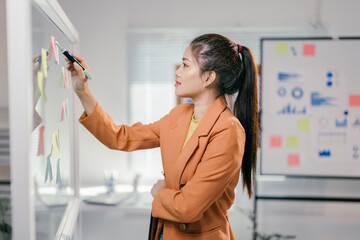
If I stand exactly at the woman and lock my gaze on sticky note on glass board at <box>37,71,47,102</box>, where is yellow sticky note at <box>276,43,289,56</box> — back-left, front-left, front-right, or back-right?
back-right

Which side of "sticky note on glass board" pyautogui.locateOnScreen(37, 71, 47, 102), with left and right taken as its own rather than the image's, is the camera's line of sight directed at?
right

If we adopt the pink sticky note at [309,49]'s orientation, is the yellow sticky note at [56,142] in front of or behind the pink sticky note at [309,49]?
in front

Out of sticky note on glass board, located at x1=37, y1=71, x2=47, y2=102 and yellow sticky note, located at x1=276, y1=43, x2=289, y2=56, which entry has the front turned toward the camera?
yellow sticky note, located at x1=276, y1=43, x2=289, y2=56

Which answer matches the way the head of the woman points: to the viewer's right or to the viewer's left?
to the viewer's left

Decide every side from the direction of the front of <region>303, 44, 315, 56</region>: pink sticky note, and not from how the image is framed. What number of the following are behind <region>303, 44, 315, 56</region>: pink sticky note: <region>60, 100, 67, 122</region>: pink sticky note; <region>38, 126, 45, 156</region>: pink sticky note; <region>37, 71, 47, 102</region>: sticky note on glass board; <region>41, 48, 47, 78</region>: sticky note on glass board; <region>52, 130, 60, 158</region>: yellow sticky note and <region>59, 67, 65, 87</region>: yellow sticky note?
0

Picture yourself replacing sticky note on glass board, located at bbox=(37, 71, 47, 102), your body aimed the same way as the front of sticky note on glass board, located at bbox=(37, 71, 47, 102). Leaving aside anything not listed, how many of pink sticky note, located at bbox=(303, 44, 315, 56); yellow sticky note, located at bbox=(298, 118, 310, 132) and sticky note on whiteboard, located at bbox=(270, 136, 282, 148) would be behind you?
0

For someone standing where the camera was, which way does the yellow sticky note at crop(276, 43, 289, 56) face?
facing the viewer

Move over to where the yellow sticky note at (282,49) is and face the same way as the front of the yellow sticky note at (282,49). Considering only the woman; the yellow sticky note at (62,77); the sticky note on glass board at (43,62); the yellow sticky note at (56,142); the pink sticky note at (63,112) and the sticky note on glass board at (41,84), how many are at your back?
0

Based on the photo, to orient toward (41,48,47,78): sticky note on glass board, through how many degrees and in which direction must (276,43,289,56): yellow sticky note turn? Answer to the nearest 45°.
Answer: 0° — it already faces it

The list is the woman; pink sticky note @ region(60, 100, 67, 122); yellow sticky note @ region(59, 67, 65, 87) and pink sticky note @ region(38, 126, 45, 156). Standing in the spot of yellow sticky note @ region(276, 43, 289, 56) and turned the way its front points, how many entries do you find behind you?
0

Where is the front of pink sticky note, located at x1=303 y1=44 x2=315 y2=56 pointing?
toward the camera

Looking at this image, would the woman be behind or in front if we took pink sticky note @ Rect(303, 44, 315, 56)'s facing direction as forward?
in front

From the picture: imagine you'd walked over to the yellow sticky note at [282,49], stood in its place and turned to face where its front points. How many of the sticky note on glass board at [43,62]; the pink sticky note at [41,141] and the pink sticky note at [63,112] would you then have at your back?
0
